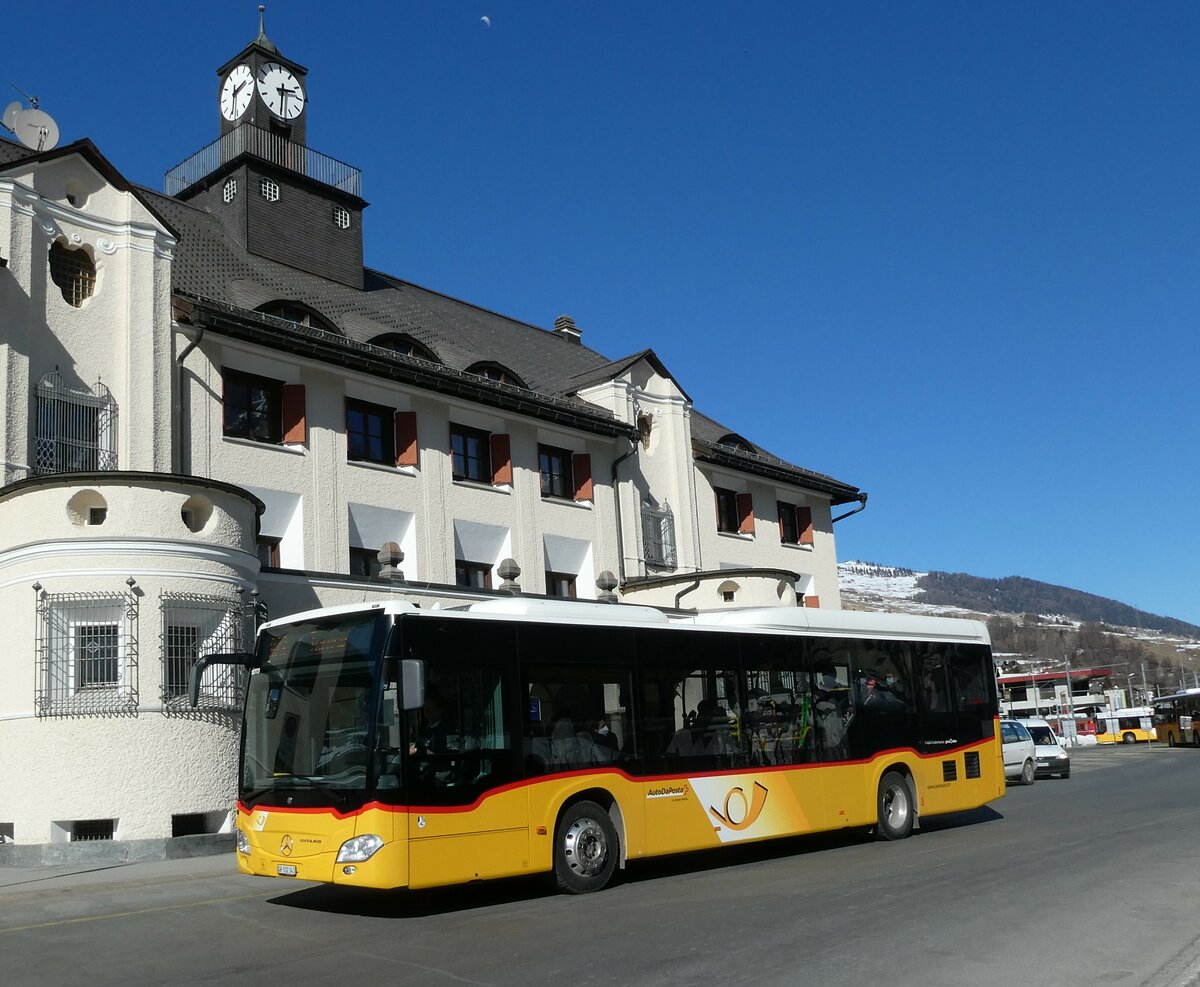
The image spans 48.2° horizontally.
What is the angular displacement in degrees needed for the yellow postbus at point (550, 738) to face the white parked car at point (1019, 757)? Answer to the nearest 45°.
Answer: approximately 180°

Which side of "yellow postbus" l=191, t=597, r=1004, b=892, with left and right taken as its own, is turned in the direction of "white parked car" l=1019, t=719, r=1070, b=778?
back

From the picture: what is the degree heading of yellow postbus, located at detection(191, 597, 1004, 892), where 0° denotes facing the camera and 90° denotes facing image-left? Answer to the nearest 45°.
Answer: approximately 45°
